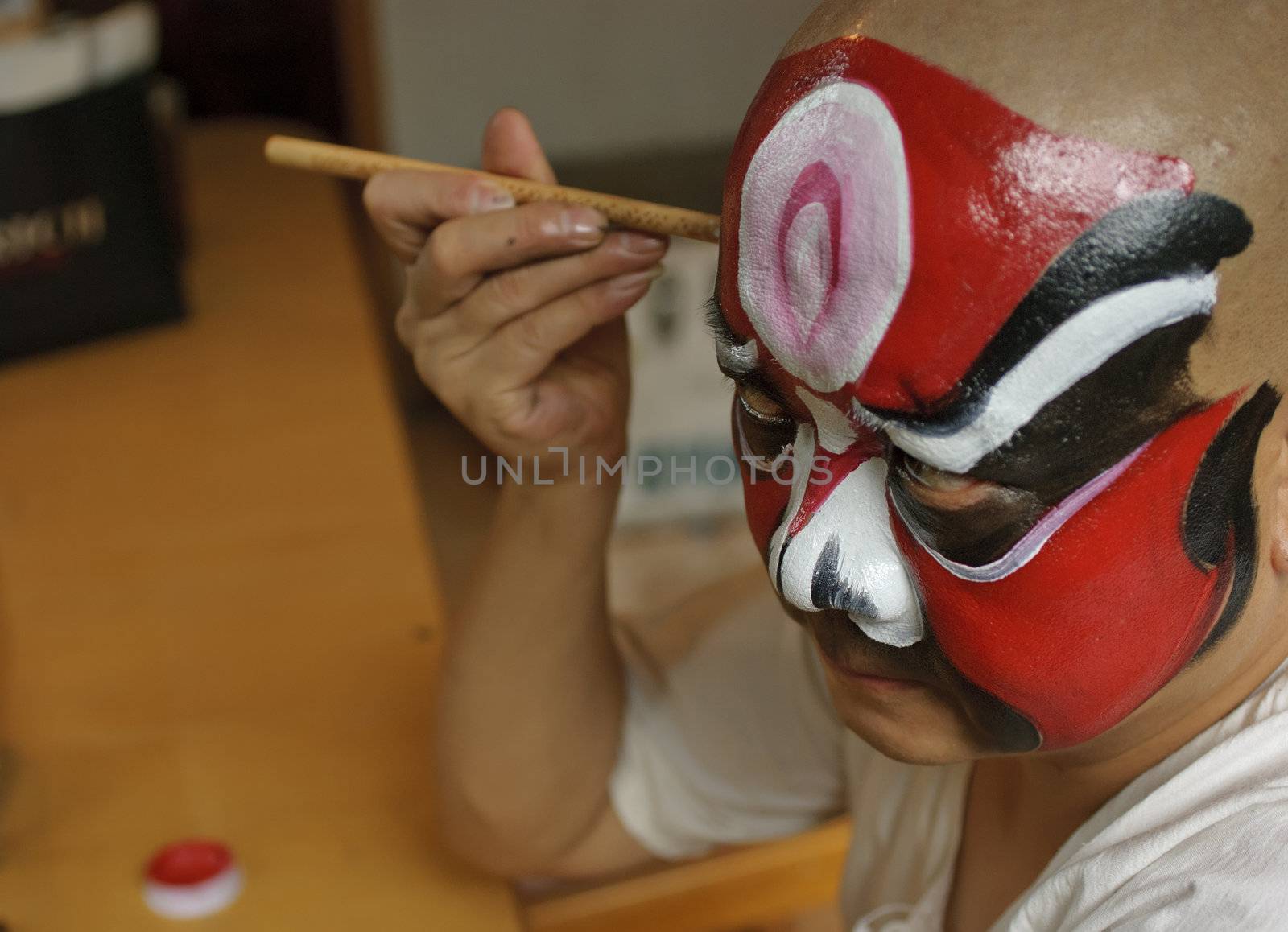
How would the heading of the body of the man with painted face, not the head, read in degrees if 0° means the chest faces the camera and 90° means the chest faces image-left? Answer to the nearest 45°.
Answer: approximately 45°
